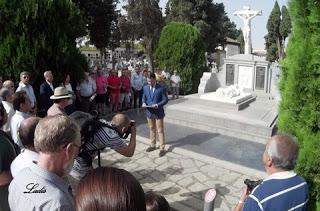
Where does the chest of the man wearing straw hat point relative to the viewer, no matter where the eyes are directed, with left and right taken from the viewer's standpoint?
facing to the right of the viewer

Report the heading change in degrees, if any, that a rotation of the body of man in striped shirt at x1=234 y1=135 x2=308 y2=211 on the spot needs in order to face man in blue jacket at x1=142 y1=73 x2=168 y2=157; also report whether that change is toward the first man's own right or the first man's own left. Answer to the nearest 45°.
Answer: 0° — they already face them

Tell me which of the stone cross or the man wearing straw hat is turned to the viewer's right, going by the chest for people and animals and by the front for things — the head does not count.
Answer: the man wearing straw hat

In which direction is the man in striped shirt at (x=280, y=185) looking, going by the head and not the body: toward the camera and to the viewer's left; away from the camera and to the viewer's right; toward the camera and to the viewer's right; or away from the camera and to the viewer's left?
away from the camera and to the viewer's left

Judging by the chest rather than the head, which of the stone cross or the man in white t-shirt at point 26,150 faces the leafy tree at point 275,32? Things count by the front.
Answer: the man in white t-shirt

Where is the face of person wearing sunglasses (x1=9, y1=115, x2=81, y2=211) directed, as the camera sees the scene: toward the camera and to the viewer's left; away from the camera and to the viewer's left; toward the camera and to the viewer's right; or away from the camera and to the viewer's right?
away from the camera and to the viewer's right

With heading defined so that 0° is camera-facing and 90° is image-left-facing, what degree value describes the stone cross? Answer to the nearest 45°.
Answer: approximately 45°

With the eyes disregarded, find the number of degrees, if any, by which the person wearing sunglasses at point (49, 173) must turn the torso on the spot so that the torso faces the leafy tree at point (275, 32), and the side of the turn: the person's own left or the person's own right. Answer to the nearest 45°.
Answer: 0° — they already face it

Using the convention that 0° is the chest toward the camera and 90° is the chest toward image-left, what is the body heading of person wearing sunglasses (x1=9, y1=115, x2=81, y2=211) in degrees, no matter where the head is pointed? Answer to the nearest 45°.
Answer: approximately 225°

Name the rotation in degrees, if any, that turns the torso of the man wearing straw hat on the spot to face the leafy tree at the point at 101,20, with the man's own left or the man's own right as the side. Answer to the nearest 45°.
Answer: approximately 90° to the man's own left
